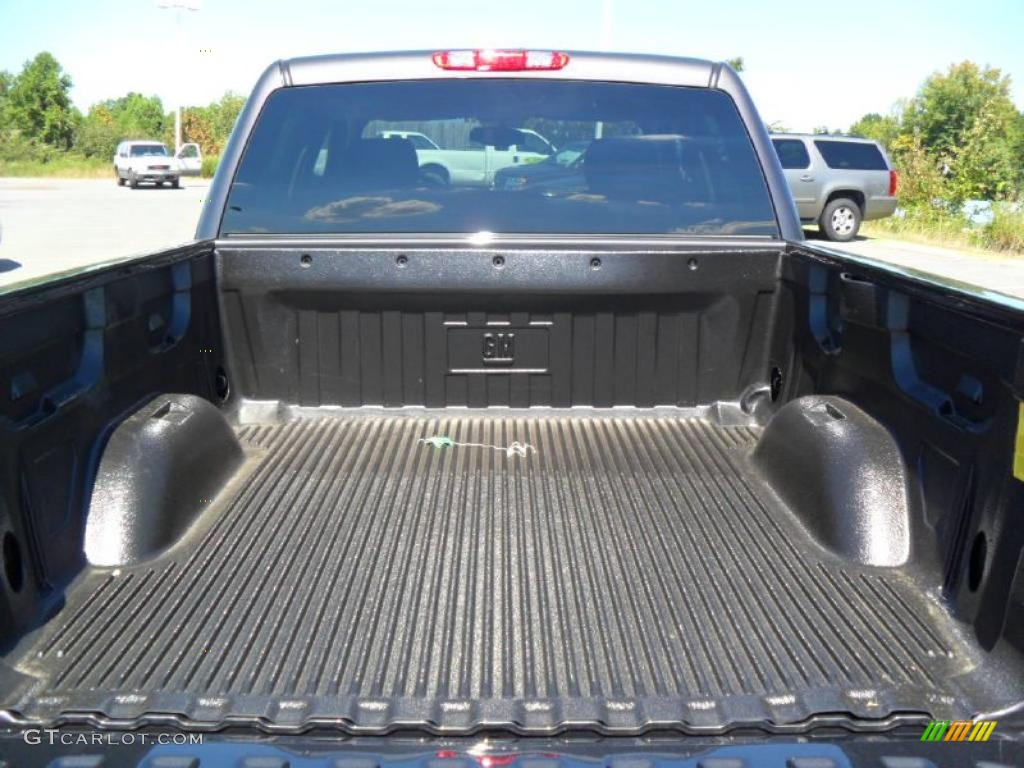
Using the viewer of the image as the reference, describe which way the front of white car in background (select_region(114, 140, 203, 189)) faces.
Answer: facing the viewer and to the right of the viewer

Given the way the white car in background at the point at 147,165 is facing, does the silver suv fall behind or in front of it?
in front

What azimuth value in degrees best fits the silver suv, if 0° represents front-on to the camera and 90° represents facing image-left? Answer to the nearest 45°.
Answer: approximately 90°

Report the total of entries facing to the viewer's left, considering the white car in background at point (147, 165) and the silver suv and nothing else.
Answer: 1
